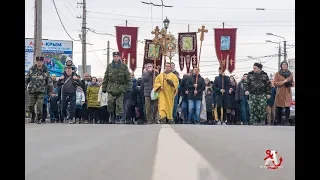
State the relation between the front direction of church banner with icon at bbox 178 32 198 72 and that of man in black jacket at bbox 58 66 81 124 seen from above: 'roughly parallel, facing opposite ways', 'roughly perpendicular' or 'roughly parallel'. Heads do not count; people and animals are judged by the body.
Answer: roughly parallel

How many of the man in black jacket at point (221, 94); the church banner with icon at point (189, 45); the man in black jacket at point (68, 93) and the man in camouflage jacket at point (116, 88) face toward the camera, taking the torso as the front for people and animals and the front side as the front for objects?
4

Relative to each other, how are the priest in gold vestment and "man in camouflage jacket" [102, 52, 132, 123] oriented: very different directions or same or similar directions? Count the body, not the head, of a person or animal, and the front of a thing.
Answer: same or similar directions

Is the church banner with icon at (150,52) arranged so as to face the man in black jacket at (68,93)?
no

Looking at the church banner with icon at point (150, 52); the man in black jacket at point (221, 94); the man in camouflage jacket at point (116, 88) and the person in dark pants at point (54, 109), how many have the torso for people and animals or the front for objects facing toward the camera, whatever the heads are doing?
4

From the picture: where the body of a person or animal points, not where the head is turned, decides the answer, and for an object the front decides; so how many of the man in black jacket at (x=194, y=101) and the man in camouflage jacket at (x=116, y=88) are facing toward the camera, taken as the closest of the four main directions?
2

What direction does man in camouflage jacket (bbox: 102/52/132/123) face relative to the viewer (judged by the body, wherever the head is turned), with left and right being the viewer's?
facing the viewer

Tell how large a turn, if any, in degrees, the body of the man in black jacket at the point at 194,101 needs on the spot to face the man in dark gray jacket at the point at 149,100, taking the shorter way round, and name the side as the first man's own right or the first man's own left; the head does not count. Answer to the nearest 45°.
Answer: approximately 90° to the first man's own right

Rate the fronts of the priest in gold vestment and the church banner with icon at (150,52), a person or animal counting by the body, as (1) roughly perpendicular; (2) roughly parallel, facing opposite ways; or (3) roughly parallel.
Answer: roughly parallel

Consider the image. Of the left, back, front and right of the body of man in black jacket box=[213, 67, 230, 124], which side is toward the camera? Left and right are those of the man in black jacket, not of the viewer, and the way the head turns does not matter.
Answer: front

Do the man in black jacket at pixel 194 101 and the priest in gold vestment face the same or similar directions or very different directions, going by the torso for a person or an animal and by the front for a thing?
same or similar directions

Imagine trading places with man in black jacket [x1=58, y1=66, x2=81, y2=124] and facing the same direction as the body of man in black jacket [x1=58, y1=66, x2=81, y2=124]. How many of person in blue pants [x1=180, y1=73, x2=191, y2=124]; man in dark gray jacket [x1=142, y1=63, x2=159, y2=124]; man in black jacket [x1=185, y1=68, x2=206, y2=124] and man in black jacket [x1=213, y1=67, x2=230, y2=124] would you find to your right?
0

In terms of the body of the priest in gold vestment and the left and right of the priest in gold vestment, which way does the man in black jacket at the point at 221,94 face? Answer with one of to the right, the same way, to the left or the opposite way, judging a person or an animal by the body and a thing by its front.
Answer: the same way

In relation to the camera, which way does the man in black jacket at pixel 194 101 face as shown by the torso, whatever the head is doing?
toward the camera

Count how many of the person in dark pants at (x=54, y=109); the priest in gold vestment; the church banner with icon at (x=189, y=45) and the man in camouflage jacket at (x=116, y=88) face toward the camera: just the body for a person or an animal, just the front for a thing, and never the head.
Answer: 4
